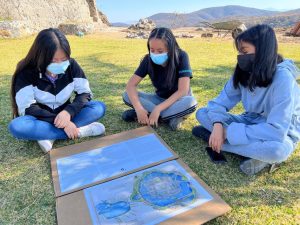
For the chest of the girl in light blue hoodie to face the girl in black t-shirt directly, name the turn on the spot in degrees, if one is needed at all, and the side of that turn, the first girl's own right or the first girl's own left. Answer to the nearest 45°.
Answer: approximately 90° to the first girl's own right

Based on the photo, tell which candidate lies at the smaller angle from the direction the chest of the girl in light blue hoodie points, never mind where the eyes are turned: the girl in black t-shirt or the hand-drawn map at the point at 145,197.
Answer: the hand-drawn map

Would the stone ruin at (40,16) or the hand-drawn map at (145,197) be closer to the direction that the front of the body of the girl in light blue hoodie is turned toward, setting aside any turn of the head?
the hand-drawn map

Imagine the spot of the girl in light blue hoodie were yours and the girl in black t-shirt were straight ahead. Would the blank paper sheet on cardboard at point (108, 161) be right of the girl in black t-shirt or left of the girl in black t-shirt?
left

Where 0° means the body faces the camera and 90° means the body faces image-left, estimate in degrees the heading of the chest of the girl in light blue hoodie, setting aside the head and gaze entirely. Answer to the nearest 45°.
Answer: approximately 45°

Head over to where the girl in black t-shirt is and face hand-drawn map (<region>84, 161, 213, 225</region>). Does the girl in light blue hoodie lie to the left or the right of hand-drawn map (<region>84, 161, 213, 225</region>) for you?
left

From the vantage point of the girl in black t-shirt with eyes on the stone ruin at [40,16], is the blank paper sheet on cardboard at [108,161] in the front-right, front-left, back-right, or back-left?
back-left

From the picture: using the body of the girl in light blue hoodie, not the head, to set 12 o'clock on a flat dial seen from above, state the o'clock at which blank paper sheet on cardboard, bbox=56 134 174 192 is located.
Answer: The blank paper sheet on cardboard is roughly at 1 o'clock from the girl in light blue hoodie.

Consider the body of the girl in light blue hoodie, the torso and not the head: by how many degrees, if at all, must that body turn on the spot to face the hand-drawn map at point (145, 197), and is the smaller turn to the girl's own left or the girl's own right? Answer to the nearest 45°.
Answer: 0° — they already face it
